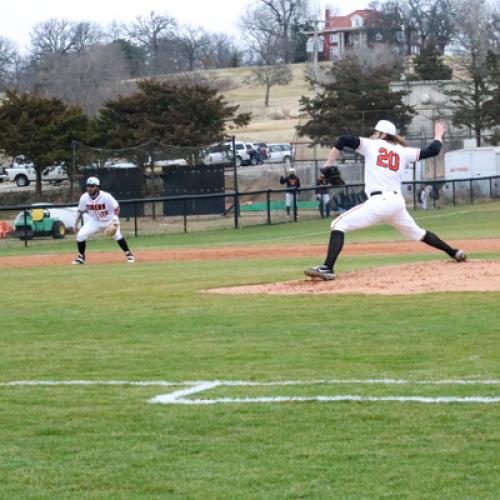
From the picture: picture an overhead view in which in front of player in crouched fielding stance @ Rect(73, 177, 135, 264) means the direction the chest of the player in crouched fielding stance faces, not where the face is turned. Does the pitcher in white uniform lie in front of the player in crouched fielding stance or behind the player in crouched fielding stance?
in front

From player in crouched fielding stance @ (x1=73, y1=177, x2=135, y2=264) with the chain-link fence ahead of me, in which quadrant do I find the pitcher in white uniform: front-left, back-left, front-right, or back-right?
back-right

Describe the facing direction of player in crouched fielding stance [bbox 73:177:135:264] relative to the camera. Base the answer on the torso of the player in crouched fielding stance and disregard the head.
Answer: toward the camera

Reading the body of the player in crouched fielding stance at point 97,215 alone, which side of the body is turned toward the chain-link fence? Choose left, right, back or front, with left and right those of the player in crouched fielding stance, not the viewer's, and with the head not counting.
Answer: back

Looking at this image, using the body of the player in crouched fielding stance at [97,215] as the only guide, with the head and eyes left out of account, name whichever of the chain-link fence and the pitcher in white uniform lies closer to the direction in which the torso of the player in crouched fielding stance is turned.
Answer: the pitcher in white uniform
